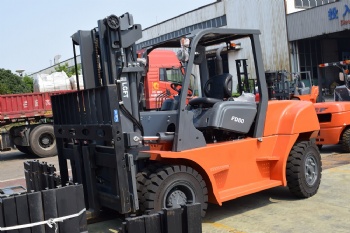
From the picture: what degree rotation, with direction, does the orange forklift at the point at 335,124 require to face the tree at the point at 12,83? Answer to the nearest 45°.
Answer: approximately 90° to its left

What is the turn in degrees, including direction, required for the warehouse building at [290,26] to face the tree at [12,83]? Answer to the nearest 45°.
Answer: approximately 45° to its right

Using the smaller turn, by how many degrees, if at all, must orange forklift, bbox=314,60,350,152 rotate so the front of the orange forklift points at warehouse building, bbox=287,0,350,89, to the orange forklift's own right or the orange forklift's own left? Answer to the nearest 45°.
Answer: approximately 45° to the orange forklift's own left

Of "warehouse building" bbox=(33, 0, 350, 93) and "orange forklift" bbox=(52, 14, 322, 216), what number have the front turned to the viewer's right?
0

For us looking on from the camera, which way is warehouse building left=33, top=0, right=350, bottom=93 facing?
facing the viewer and to the left of the viewer

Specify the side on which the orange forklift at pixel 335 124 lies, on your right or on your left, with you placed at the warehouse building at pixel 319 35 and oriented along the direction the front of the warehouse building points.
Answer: on your left

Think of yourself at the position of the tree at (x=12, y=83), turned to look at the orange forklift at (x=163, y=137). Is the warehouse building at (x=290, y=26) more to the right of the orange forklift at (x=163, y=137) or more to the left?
left

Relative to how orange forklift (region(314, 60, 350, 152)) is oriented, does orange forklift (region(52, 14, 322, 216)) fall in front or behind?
behind
